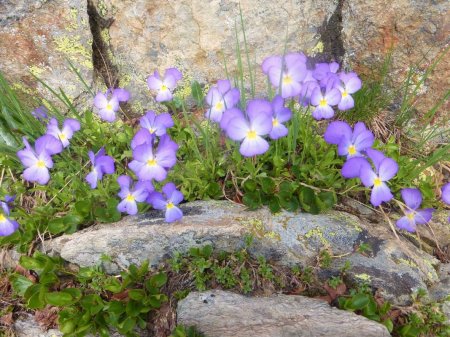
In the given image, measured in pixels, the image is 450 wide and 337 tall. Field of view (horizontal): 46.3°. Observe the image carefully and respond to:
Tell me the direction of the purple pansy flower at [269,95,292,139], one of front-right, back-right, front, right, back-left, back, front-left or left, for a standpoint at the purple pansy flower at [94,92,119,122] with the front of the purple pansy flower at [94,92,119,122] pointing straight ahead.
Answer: front-left

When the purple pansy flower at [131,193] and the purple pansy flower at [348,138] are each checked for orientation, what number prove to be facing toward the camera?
2

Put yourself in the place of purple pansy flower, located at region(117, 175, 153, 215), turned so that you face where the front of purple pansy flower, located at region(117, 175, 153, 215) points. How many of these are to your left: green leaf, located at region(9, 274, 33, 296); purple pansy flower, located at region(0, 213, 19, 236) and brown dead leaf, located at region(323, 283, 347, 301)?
1

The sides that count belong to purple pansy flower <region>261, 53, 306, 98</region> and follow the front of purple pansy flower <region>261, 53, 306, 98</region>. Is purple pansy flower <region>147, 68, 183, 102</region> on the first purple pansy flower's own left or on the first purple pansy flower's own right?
on the first purple pansy flower's own right

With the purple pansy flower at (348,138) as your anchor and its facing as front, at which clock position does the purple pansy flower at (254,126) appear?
the purple pansy flower at (254,126) is roughly at 2 o'clock from the purple pansy flower at (348,138).

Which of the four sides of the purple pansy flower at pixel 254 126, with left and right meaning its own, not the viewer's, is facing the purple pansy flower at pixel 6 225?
right

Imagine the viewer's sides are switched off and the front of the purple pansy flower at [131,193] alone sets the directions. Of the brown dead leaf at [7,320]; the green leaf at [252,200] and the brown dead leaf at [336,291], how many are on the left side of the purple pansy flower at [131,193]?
2

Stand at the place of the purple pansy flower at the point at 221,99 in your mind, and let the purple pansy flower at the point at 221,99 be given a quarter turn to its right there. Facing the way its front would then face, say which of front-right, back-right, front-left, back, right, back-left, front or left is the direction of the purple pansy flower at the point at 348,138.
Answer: back
